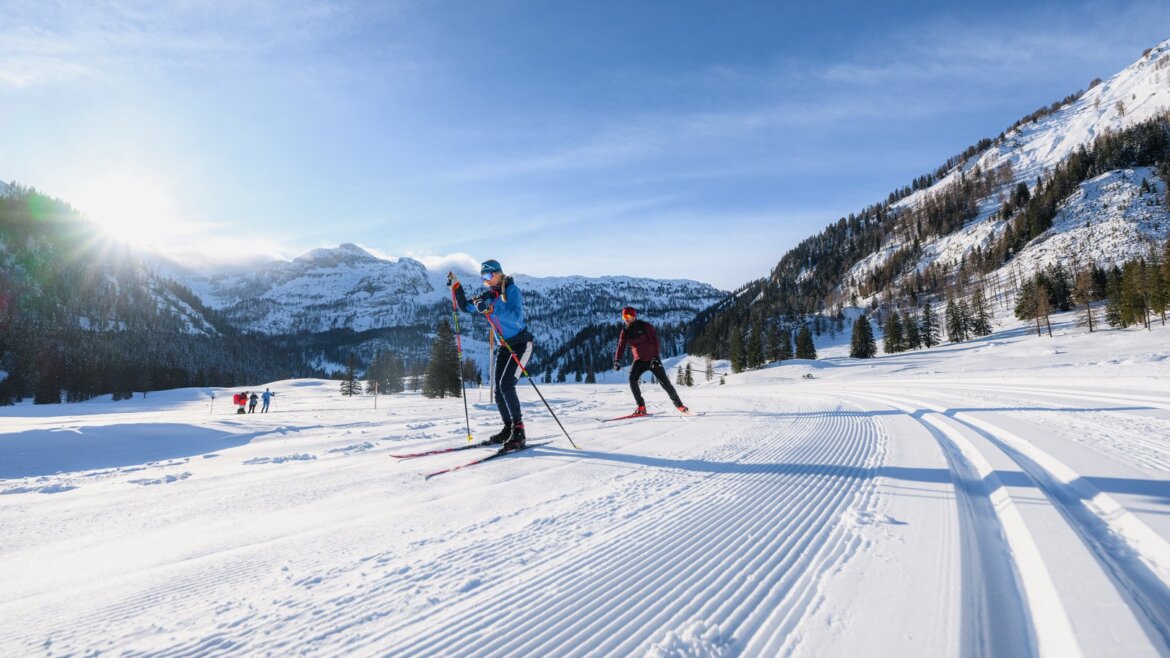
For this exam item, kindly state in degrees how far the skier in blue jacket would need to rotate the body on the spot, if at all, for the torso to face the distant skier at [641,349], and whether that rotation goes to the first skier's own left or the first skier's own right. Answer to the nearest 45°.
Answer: approximately 135° to the first skier's own right

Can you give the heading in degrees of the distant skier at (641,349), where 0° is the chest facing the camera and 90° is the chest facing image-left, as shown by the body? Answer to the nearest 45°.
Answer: approximately 45°

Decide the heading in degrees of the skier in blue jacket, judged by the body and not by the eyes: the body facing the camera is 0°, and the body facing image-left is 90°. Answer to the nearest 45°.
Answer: approximately 90°
